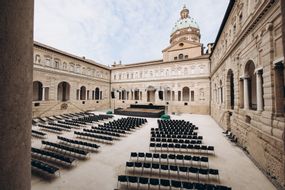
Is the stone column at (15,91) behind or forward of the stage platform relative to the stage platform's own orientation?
forward

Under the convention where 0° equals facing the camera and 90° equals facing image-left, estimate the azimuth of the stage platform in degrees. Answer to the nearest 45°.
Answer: approximately 0°
